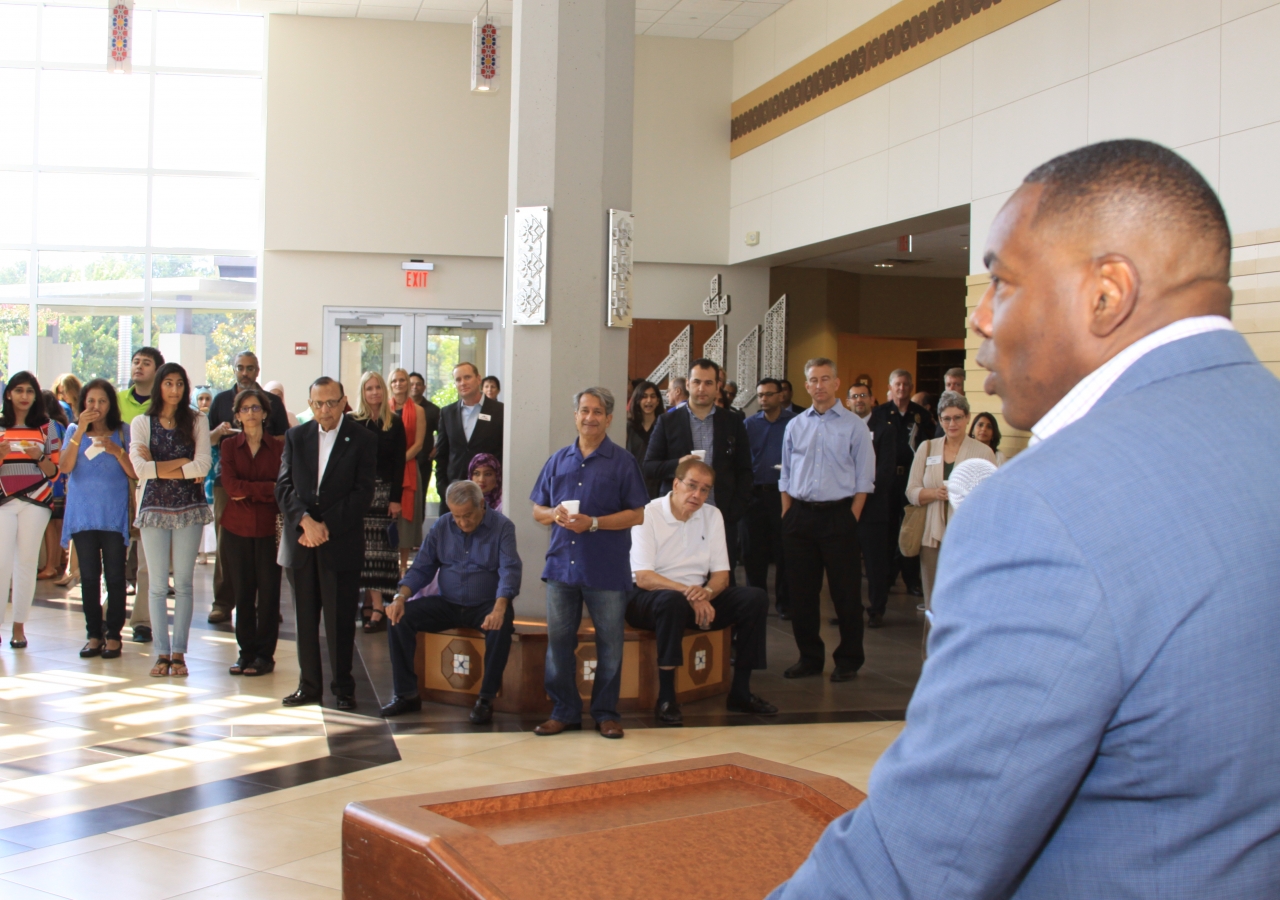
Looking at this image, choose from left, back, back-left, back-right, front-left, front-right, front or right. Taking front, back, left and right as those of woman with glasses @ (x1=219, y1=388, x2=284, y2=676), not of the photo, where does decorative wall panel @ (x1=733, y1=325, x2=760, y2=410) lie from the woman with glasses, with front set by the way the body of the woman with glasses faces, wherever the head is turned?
back-left

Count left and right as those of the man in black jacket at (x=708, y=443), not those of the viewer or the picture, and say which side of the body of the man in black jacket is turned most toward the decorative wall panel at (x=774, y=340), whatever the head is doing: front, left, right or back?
back

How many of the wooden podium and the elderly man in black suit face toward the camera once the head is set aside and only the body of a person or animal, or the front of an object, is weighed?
1

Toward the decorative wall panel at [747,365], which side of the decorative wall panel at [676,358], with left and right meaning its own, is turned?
left

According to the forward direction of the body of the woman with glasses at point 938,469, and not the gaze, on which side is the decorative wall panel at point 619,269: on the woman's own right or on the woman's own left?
on the woman's own right

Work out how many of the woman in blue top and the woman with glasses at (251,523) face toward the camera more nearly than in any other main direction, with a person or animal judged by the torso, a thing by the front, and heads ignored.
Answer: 2

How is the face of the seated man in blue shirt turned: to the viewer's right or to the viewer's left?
to the viewer's right

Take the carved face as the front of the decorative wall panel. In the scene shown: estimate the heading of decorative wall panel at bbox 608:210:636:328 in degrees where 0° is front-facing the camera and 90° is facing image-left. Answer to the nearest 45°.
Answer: approximately 315°
